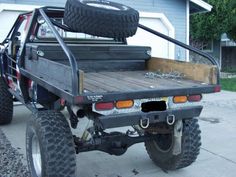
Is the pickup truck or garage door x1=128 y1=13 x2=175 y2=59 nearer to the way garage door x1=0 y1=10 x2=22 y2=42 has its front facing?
the pickup truck

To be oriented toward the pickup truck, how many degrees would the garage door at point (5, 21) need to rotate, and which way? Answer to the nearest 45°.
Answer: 0° — it already faces it

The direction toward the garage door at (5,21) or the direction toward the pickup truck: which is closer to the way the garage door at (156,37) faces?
the pickup truck

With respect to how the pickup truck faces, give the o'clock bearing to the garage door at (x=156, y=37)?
The garage door is roughly at 2 o'clock from the pickup truck.

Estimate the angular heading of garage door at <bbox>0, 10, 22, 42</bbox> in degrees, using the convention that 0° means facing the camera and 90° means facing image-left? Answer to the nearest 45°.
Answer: approximately 0°

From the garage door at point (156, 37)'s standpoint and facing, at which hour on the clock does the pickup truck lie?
The pickup truck is roughly at 12 o'clock from the garage door.

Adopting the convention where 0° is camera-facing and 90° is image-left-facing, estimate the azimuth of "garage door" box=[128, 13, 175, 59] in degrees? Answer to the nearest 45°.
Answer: approximately 0°

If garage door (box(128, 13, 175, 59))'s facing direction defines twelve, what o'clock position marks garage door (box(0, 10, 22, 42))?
garage door (box(0, 10, 22, 42)) is roughly at 2 o'clock from garage door (box(128, 13, 175, 59)).

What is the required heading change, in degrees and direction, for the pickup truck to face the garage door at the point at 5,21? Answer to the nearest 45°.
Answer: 0° — it already faces it

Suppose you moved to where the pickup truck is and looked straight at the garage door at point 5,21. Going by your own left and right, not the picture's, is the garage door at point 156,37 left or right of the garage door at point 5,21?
right

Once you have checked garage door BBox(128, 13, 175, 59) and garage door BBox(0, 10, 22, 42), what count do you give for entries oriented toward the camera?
2

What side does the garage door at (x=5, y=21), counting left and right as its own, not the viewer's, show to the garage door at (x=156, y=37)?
left

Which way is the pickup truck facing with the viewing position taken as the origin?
facing away from the viewer and to the left of the viewer
